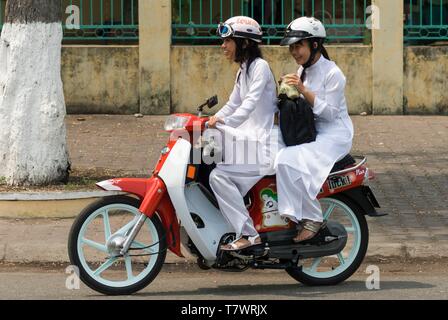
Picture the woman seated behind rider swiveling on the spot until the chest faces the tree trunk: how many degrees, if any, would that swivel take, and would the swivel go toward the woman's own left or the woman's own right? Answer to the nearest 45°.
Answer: approximately 45° to the woman's own right

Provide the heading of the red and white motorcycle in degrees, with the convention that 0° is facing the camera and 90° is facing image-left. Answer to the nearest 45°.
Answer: approximately 90°

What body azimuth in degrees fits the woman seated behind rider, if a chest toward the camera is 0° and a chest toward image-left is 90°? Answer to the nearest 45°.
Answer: approximately 90°

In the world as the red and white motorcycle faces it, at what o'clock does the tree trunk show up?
The tree trunk is roughly at 2 o'clock from the red and white motorcycle.
